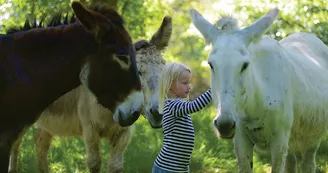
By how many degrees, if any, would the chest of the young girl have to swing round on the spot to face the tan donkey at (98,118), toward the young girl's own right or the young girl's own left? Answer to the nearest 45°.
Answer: approximately 135° to the young girl's own left

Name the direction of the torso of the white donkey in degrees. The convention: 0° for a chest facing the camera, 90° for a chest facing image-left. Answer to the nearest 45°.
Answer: approximately 45°

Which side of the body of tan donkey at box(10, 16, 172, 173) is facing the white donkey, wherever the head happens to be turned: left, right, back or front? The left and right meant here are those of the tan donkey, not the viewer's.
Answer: front

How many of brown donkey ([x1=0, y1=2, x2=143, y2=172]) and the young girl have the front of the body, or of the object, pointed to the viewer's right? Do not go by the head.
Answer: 2

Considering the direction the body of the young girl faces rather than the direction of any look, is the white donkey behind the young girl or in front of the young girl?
in front

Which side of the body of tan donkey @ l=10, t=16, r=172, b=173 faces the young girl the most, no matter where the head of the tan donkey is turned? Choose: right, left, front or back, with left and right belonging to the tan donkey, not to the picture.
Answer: front

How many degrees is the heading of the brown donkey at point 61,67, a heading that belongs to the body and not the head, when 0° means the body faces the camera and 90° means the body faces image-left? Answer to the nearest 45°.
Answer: approximately 270°

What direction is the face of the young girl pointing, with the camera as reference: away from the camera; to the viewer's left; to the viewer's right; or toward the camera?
to the viewer's right

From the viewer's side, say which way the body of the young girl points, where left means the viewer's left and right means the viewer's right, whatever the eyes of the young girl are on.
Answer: facing to the right of the viewer
